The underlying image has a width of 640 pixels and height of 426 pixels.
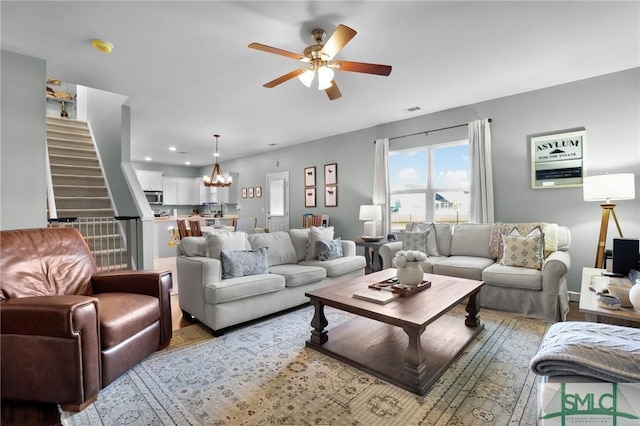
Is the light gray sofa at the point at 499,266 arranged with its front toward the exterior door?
no

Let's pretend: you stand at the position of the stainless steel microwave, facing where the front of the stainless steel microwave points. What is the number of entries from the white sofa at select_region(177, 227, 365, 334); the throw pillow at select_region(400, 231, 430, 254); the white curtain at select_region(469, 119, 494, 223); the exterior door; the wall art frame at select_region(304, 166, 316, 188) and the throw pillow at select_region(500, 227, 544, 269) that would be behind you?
0

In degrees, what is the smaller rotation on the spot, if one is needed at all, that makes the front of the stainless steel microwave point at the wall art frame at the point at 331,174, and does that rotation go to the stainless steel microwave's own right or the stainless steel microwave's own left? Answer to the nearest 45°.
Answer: approximately 45° to the stainless steel microwave's own left

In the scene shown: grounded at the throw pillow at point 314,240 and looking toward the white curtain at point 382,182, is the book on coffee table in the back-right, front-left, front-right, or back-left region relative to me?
back-right

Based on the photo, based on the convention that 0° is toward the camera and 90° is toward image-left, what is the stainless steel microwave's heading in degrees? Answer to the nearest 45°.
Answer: approximately 0°

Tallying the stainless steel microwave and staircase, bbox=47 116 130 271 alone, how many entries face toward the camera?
2

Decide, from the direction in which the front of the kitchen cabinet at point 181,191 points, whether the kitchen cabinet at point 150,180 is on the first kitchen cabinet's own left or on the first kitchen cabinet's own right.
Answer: on the first kitchen cabinet's own right

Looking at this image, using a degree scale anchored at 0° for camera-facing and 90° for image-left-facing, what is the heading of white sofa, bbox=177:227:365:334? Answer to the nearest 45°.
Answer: approximately 315°

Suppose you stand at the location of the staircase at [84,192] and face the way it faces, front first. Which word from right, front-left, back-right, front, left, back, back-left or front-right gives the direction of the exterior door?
left

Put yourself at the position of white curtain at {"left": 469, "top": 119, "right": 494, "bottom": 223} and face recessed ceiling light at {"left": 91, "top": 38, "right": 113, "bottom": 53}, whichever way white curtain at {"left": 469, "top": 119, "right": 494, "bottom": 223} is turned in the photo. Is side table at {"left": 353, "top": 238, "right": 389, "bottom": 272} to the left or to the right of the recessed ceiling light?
right

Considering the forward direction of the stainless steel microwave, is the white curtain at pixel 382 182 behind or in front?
in front

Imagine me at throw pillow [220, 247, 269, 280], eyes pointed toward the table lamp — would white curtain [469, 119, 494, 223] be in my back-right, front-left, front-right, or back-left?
front-right

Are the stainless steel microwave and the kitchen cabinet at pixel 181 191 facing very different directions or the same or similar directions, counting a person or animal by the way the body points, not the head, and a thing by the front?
same or similar directions

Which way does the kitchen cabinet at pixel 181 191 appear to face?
toward the camera

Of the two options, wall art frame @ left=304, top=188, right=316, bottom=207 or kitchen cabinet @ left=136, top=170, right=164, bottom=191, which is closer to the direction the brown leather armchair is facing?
the wall art frame

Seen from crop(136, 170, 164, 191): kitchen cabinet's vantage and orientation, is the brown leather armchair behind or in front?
in front
